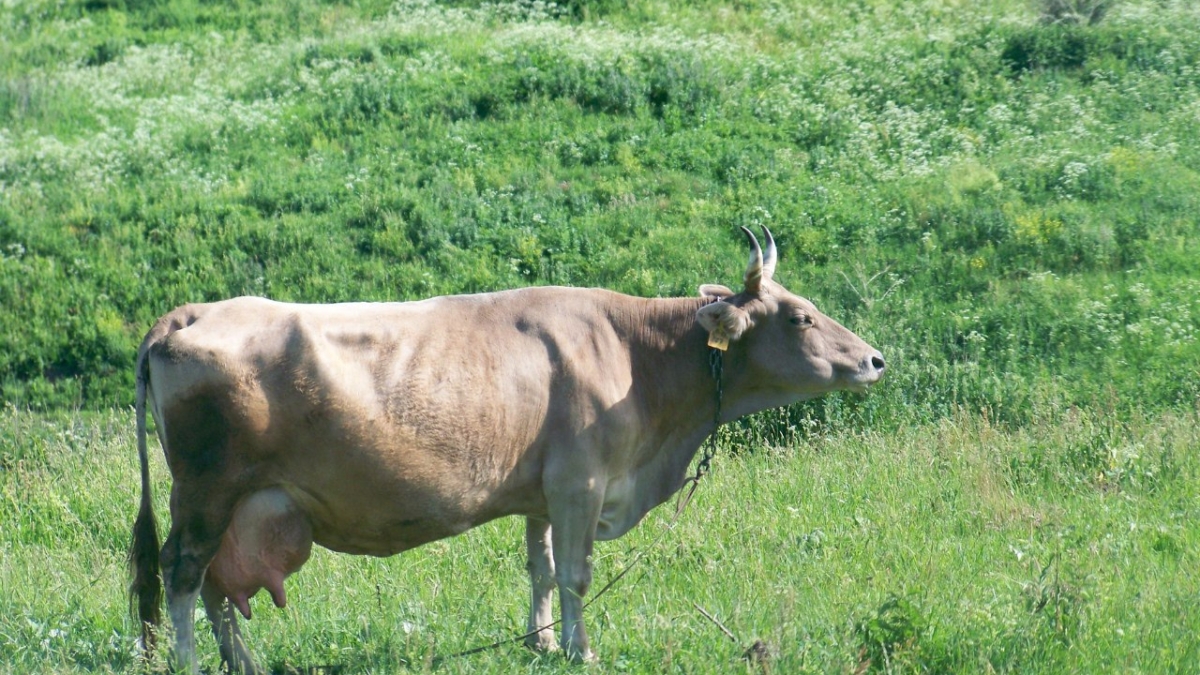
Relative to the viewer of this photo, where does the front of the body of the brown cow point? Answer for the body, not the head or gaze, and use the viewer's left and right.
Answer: facing to the right of the viewer
